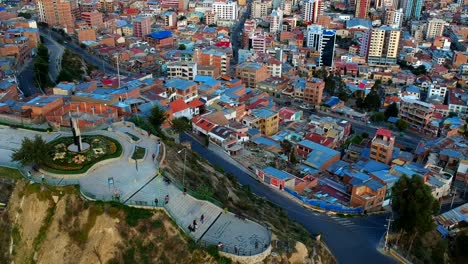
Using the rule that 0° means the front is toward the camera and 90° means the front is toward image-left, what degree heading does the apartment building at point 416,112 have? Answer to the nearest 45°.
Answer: approximately 45°

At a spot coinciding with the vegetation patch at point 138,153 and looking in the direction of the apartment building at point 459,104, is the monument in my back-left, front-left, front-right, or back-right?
back-left
